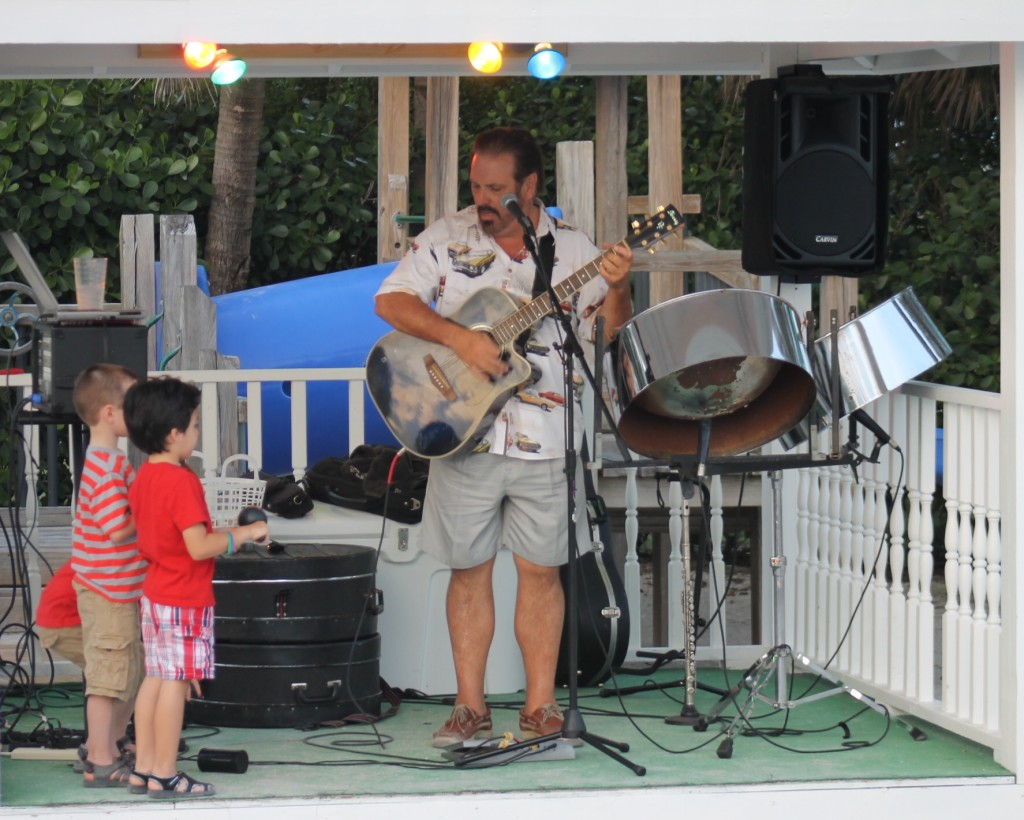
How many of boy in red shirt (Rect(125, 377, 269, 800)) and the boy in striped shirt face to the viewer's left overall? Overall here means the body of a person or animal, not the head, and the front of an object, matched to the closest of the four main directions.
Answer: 0

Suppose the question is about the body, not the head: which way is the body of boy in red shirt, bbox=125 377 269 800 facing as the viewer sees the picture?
to the viewer's right

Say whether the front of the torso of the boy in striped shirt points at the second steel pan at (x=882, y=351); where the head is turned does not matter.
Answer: yes

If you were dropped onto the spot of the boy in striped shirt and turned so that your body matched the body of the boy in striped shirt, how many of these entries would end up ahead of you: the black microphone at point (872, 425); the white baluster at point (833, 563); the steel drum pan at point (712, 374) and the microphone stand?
4

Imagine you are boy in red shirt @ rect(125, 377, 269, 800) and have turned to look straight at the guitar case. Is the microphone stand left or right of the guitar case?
right

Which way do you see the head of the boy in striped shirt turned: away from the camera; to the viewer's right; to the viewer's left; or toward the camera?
to the viewer's right

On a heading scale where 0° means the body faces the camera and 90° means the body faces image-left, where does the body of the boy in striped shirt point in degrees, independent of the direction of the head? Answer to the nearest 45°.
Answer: approximately 270°

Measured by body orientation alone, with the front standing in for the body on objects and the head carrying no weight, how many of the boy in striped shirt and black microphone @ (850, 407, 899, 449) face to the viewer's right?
1

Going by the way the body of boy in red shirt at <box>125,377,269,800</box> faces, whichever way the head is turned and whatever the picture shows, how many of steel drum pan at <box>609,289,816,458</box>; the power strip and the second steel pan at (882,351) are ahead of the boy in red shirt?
2

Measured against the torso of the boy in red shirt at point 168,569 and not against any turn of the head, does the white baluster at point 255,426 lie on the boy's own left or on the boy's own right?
on the boy's own left

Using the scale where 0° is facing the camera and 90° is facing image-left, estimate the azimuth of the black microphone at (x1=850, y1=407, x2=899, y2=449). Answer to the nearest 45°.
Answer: approximately 90°
